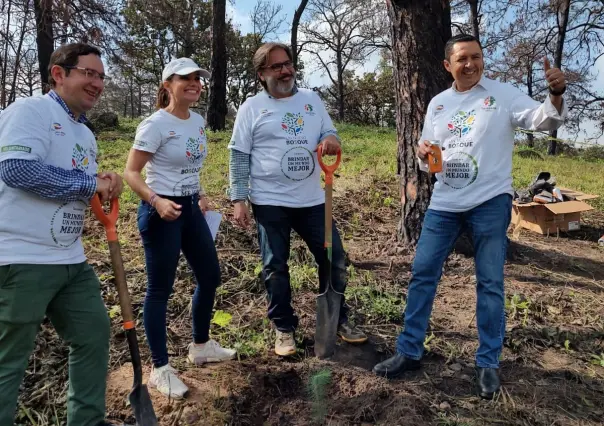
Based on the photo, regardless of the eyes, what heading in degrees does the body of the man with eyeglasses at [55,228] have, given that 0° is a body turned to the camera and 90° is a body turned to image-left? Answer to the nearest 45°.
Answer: approximately 315°

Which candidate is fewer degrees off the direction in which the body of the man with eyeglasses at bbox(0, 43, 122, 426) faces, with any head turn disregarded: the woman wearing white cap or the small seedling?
the small seedling

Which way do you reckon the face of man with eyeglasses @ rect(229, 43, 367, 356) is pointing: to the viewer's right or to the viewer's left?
to the viewer's right

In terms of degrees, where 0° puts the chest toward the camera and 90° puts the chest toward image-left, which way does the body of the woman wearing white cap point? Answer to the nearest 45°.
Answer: approximately 315°

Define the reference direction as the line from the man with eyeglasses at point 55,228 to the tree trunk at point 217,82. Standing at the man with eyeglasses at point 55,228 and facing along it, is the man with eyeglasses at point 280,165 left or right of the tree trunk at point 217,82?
right

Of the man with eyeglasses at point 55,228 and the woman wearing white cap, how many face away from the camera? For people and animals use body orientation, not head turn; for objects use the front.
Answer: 0

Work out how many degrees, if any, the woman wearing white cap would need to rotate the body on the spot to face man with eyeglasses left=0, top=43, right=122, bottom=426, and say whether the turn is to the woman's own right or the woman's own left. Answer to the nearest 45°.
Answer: approximately 90° to the woman's own right

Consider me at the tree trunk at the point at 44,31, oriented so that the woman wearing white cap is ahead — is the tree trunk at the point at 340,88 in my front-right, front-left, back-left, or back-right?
back-left

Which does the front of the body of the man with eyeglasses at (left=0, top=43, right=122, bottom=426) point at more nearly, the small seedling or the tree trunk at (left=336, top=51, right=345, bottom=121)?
the small seedling

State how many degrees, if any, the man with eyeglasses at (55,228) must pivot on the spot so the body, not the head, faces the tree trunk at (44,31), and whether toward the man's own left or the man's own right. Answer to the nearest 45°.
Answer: approximately 135° to the man's own left

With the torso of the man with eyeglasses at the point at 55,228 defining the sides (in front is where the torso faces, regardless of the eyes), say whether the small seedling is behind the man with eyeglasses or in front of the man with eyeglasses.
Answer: in front

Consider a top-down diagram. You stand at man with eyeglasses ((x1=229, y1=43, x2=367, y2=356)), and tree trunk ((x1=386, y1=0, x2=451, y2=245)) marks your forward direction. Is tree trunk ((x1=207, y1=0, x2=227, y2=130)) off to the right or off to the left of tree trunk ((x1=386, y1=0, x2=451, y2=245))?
left

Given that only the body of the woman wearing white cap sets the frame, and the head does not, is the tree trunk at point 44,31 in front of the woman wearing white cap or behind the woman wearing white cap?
behind
